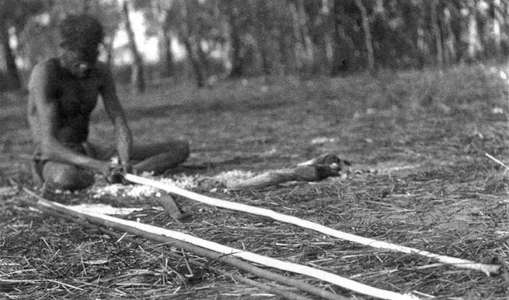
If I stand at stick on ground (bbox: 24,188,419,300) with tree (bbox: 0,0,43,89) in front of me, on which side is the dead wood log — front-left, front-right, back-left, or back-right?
front-right

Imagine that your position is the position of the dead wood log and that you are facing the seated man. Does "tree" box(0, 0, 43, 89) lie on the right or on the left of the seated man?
right

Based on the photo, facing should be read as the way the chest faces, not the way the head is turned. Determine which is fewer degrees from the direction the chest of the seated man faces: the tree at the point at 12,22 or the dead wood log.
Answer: the dead wood log

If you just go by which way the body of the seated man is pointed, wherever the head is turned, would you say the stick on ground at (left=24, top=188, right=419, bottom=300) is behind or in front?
in front

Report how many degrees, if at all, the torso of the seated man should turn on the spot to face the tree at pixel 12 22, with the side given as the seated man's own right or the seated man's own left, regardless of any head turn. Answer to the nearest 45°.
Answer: approximately 135° to the seated man's own left

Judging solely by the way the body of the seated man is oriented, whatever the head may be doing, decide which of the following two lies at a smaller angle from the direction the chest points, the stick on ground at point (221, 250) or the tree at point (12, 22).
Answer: the stick on ground

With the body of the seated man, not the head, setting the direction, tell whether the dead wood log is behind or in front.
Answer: in front

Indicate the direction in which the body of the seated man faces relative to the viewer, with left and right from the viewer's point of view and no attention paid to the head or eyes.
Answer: facing the viewer and to the right of the viewer

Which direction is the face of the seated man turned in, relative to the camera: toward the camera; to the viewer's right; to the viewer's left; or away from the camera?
toward the camera
